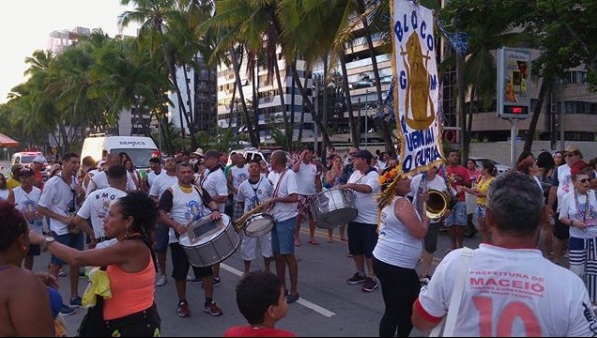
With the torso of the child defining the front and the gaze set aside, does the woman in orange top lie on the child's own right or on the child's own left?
on the child's own left

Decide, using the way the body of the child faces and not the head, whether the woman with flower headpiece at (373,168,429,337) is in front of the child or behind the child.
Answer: in front

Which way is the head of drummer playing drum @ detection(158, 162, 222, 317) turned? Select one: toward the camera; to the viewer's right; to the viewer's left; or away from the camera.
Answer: toward the camera

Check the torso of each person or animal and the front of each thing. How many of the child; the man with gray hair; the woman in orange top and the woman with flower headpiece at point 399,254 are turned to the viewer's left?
1

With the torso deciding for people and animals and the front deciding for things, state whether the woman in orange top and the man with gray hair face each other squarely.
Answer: no

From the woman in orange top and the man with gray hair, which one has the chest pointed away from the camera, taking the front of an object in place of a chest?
the man with gray hair

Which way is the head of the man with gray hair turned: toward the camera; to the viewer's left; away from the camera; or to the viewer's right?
away from the camera

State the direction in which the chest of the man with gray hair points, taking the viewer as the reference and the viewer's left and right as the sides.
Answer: facing away from the viewer

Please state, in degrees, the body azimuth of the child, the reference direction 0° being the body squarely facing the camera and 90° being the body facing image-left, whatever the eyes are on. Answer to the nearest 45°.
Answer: approximately 225°

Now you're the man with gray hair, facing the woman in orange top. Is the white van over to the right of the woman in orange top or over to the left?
right

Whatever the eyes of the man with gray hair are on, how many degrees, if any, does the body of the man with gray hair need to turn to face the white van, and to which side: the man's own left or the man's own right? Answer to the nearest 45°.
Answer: approximately 45° to the man's own left

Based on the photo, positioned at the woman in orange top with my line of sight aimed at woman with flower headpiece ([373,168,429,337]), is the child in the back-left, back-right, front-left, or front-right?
front-right

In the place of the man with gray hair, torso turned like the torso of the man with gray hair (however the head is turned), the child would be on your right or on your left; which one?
on your left
